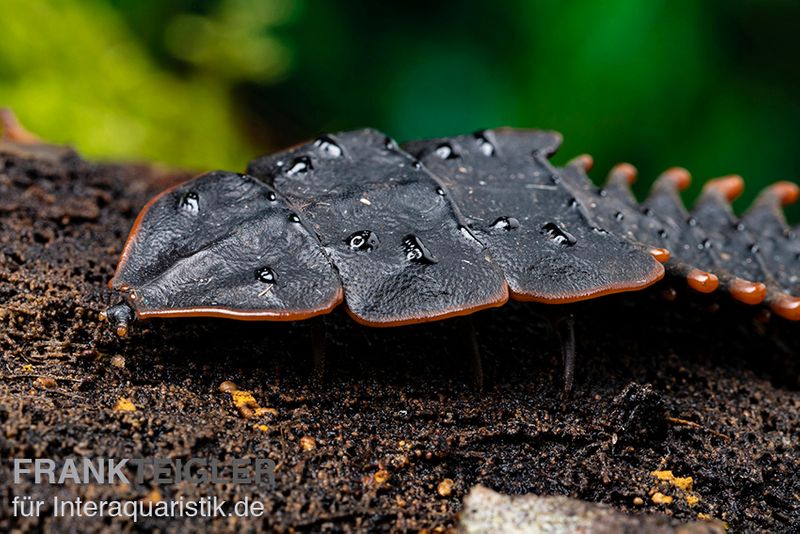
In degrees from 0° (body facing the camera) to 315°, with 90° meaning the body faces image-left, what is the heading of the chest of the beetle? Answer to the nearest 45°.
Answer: approximately 90°

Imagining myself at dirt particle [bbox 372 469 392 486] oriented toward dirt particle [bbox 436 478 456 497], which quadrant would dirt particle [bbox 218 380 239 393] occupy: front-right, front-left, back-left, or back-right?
back-left

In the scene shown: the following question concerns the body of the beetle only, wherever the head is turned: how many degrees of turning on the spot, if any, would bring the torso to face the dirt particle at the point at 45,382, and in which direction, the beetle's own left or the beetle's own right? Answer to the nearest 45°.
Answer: approximately 45° to the beetle's own left
